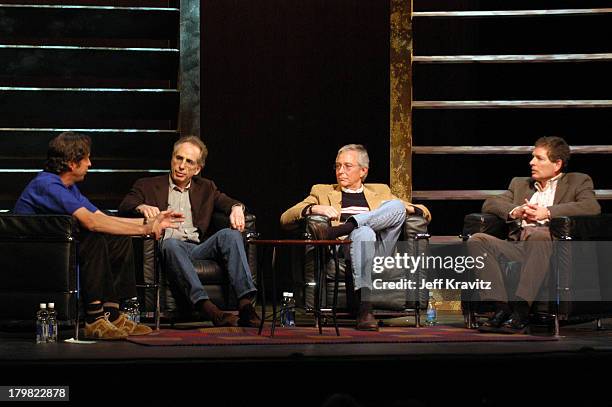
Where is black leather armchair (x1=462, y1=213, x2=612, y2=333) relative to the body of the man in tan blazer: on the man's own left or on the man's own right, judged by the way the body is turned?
on the man's own left

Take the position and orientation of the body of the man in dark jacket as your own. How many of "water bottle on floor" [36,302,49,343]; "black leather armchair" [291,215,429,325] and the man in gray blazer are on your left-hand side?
2

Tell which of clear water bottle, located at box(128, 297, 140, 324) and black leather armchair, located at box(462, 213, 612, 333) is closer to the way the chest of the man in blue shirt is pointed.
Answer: the black leather armchair

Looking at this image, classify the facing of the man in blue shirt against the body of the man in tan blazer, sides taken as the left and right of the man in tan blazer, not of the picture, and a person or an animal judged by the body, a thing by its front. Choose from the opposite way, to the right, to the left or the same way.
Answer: to the left

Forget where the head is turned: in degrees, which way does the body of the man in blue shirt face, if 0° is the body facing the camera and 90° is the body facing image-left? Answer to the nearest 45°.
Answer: approximately 270°

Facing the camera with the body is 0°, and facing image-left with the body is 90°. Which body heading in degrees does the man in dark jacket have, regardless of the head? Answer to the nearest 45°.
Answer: approximately 0°

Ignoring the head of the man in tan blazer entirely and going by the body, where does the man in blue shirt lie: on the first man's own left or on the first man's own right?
on the first man's own right
